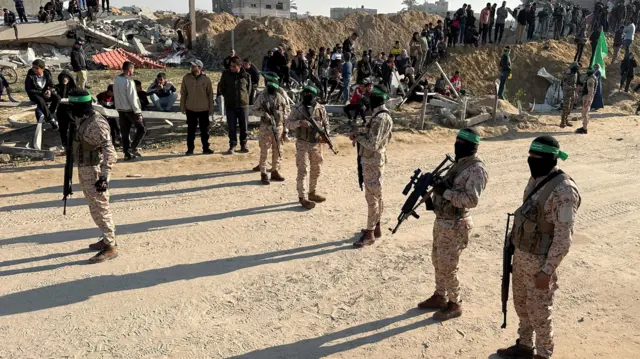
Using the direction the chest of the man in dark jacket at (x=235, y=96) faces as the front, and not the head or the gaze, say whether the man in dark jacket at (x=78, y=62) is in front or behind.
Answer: behind

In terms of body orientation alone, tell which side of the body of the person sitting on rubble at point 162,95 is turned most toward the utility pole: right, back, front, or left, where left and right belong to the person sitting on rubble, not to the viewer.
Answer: back

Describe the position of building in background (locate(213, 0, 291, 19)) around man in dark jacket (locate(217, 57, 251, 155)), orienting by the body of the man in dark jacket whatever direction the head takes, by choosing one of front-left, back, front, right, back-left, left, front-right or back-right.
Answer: back

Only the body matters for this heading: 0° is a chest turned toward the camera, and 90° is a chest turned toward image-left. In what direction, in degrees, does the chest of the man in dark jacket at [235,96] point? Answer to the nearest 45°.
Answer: approximately 0°

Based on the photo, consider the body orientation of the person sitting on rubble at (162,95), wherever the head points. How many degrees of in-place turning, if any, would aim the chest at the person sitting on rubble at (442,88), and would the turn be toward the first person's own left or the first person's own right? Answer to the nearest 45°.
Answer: approximately 90° to the first person's own left

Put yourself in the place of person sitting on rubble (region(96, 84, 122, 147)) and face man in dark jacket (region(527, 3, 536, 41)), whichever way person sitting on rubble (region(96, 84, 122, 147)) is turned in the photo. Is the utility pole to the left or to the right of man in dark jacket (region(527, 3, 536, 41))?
left

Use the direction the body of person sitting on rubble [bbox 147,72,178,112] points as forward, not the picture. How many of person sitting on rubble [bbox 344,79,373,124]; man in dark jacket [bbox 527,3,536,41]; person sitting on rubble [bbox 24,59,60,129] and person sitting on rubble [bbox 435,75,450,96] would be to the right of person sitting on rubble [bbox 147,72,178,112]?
1

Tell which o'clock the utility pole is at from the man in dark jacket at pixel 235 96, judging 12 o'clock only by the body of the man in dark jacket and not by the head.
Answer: The utility pole is roughly at 6 o'clock from the man in dark jacket.

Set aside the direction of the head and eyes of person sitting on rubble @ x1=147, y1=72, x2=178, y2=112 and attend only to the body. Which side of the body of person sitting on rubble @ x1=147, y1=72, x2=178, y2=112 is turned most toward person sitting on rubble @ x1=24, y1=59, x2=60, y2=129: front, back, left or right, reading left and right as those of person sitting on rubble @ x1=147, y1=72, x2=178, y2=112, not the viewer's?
right
